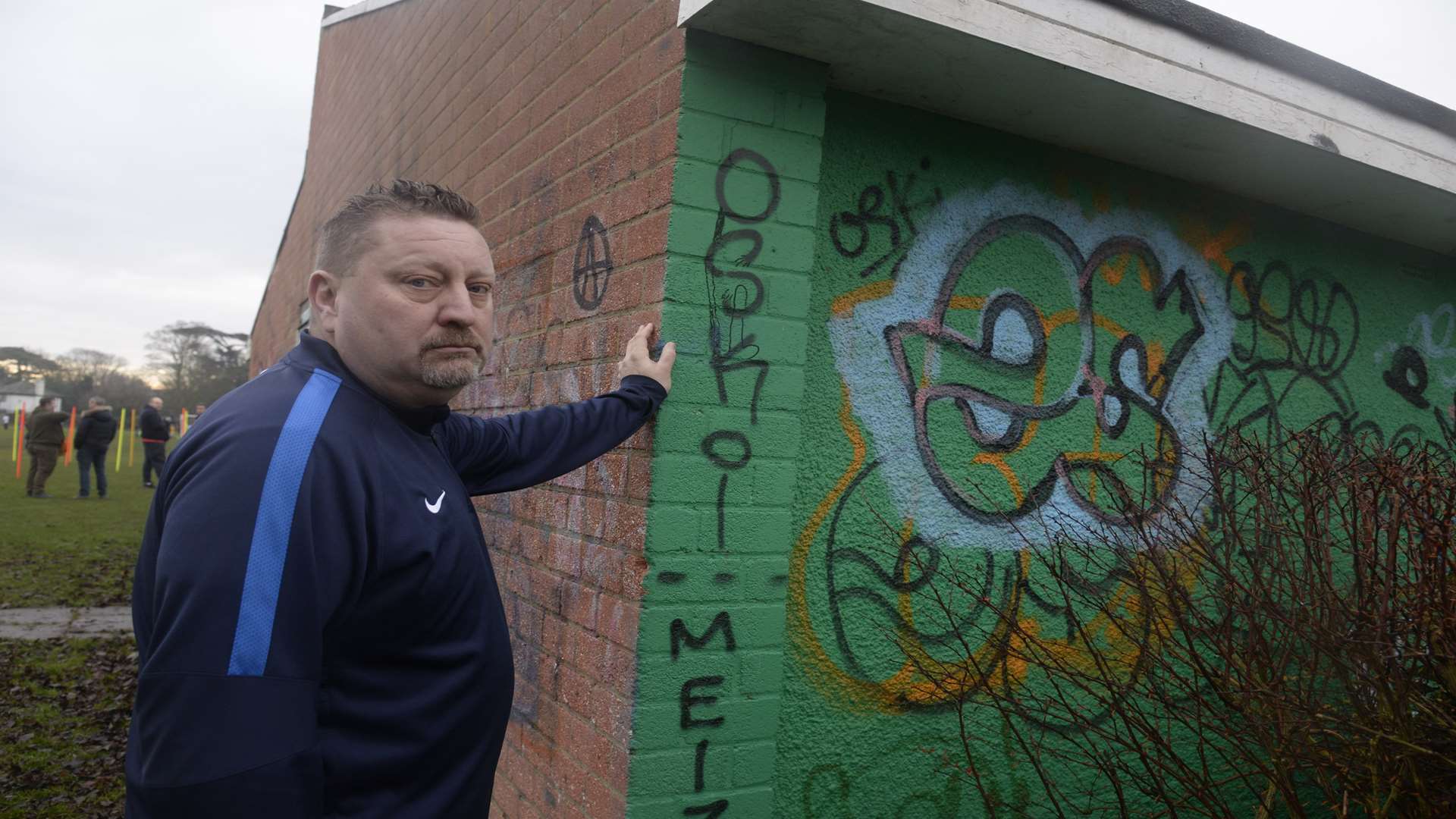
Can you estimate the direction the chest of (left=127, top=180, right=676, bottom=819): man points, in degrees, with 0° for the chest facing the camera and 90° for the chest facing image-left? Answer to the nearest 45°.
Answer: approximately 315°

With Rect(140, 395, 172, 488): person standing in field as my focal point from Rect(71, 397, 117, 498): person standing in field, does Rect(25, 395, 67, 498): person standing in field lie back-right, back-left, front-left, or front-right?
back-left

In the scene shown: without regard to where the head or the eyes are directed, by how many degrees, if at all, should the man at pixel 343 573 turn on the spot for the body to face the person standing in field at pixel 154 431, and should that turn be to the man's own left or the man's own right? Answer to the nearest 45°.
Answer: approximately 135° to the man's own left

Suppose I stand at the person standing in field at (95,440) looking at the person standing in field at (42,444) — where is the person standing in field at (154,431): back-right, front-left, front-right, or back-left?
back-right

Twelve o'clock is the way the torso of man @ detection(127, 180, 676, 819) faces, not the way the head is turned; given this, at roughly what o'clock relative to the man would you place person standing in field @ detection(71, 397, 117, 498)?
The person standing in field is roughly at 7 o'clock from the man.

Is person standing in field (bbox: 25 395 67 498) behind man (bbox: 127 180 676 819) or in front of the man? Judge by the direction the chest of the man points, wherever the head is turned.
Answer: behind
